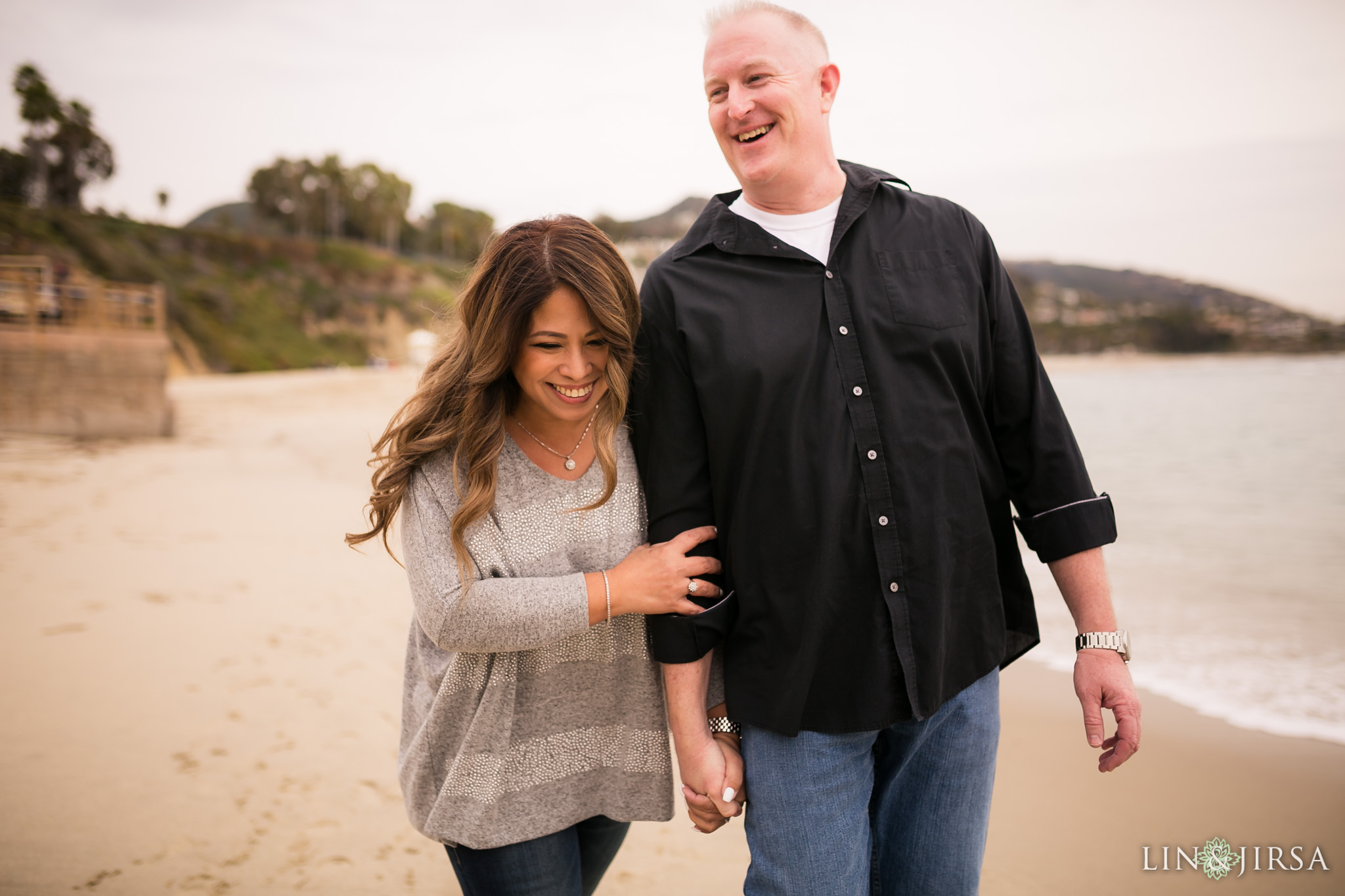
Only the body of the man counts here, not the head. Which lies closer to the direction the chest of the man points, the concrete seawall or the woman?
the woman

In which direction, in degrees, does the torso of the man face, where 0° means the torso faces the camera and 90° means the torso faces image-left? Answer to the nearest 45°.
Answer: approximately 0°

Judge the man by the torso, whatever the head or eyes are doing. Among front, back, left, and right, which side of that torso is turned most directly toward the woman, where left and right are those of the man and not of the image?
right

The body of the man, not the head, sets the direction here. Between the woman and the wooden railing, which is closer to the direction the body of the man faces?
the woman

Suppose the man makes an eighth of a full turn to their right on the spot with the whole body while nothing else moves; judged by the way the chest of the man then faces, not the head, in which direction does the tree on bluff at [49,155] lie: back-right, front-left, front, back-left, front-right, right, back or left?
right

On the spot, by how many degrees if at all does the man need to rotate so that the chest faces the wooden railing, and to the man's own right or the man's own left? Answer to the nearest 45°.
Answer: approximately 135° to the man's own right

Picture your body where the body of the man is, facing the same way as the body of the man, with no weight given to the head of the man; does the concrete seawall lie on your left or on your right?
on your right
